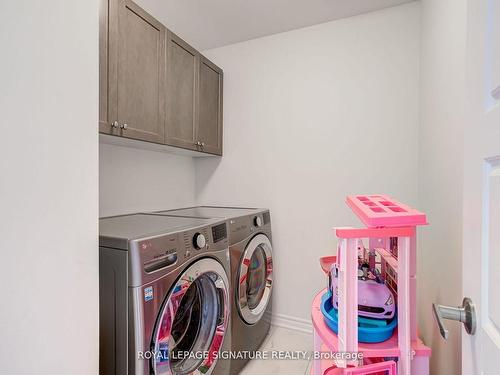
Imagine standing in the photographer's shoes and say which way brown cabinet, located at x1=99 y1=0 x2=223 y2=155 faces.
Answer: facing the viewer and to the right of the viewer

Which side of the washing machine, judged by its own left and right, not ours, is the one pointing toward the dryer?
left

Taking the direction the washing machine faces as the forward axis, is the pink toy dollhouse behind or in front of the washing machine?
in front

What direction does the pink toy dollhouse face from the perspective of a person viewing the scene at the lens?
facing to the left of the viewer

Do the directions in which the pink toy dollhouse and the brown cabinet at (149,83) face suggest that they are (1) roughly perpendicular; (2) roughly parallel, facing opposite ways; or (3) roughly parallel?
roughly parallel, facing opposite ways

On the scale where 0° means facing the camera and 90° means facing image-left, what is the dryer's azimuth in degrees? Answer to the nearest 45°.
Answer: approximately 315°

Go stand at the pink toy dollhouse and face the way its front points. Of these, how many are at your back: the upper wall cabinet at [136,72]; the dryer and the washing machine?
0

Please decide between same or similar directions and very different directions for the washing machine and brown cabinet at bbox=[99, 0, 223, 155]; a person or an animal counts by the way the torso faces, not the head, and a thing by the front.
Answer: same or similar directions

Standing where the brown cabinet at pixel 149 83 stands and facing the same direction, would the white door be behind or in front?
in front

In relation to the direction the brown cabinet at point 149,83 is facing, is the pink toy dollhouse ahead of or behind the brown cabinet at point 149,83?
ahead

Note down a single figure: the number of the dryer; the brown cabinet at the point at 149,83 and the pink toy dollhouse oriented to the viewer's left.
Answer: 1

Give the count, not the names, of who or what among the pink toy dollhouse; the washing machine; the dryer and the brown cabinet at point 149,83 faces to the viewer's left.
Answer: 1

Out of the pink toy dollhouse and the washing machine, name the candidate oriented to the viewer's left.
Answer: the pink toy dollhouse

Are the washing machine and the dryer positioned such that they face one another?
no
